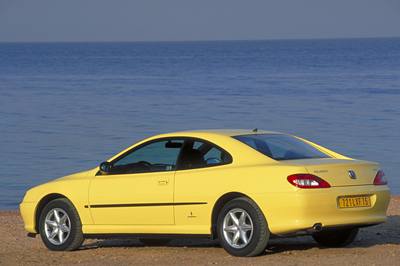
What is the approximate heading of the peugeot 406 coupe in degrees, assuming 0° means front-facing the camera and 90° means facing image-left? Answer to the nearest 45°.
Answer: approximately 135°
